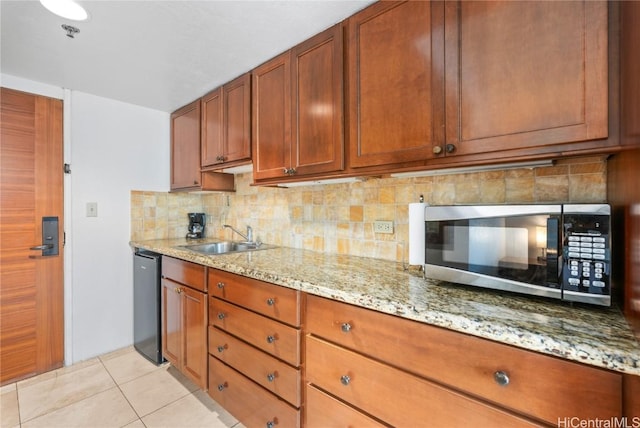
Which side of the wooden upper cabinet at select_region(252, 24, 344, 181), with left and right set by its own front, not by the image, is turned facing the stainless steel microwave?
left

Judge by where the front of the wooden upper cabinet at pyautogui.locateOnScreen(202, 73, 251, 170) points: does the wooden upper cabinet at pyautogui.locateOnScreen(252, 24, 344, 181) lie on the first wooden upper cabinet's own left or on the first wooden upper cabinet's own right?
on the first wooden upper cabinet's own left

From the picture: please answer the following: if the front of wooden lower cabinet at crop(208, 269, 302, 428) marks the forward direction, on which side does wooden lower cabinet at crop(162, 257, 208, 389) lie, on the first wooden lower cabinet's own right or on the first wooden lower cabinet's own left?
on the first wooden lower cabinet's own right

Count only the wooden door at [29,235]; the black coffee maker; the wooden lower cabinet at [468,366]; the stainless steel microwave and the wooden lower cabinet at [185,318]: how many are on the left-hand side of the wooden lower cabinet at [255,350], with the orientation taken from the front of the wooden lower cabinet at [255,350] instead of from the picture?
2

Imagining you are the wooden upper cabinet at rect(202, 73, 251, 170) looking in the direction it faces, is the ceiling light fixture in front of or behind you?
in front

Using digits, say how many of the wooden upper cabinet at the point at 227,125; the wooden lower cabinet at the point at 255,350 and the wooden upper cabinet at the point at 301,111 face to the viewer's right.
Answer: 0

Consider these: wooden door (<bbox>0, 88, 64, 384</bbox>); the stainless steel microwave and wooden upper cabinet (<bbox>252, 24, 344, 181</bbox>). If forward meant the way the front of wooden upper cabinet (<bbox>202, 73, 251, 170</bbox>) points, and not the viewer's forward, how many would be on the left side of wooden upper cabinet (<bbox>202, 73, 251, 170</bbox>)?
2

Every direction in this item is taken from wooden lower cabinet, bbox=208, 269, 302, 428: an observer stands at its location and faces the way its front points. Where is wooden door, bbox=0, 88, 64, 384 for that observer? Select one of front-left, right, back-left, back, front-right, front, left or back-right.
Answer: right

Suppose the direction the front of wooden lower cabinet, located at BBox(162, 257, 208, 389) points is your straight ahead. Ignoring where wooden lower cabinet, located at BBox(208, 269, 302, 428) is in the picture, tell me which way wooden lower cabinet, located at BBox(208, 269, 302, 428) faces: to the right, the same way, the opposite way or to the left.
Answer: the same way

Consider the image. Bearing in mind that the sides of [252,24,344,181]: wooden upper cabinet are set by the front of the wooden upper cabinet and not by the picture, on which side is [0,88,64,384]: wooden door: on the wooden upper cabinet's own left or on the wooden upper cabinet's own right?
on the wooden upper cabinet's own right

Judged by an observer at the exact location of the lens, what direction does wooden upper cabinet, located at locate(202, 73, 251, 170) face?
facing the viewer and to the left of the viewer

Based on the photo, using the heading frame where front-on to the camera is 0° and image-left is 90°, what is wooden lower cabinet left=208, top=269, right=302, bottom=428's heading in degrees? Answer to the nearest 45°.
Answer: approximately 45°

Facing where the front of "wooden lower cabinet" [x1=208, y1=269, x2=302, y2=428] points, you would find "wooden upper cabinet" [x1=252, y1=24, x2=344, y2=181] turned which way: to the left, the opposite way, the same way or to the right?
the same way
